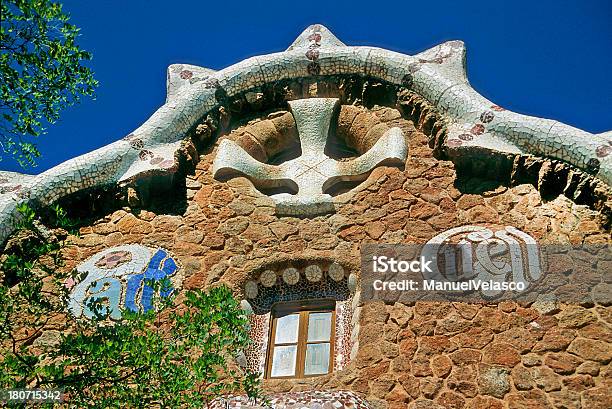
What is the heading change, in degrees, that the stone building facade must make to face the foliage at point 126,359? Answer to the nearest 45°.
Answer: approximately 45° to its right

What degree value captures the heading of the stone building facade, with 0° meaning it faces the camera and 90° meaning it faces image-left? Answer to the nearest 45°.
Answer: approximately 0°
